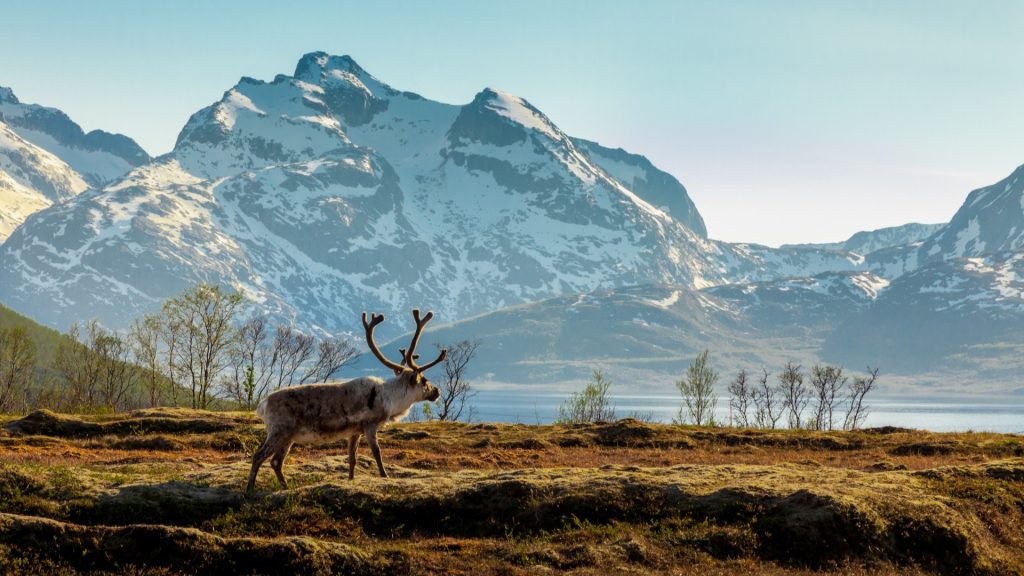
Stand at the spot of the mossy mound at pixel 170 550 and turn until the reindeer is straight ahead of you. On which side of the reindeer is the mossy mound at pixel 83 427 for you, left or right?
left

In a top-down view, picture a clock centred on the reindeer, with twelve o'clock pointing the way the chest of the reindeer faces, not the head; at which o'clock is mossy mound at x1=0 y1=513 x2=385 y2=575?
The mossy mound is roughly at 4 o'clock from the reindeer.

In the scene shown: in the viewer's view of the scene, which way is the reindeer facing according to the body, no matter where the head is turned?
to the viewer's right

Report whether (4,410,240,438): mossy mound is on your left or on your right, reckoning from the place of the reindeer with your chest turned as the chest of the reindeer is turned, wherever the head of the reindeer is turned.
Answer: on your left
